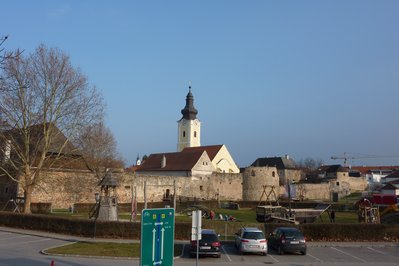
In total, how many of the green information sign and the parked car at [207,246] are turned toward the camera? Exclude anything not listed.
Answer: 1

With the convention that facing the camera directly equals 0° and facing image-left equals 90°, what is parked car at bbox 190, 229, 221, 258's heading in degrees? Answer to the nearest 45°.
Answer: approximately 180°

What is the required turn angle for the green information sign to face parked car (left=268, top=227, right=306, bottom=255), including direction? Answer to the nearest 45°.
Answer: approximately 135° to its left

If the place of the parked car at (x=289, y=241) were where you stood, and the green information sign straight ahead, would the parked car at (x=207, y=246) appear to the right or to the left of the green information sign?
right

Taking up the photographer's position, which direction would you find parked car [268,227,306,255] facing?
facing away from the viewer and to the left of the viewer

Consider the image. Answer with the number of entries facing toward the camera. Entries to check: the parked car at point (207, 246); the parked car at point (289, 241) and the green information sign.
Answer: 1

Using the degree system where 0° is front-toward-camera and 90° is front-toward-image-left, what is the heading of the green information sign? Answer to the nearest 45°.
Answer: approximately 0°

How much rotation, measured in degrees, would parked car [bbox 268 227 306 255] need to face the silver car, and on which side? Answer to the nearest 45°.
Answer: approximately 90° to its left

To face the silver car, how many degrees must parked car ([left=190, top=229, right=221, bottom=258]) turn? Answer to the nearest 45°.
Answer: approximately 45° to its right
